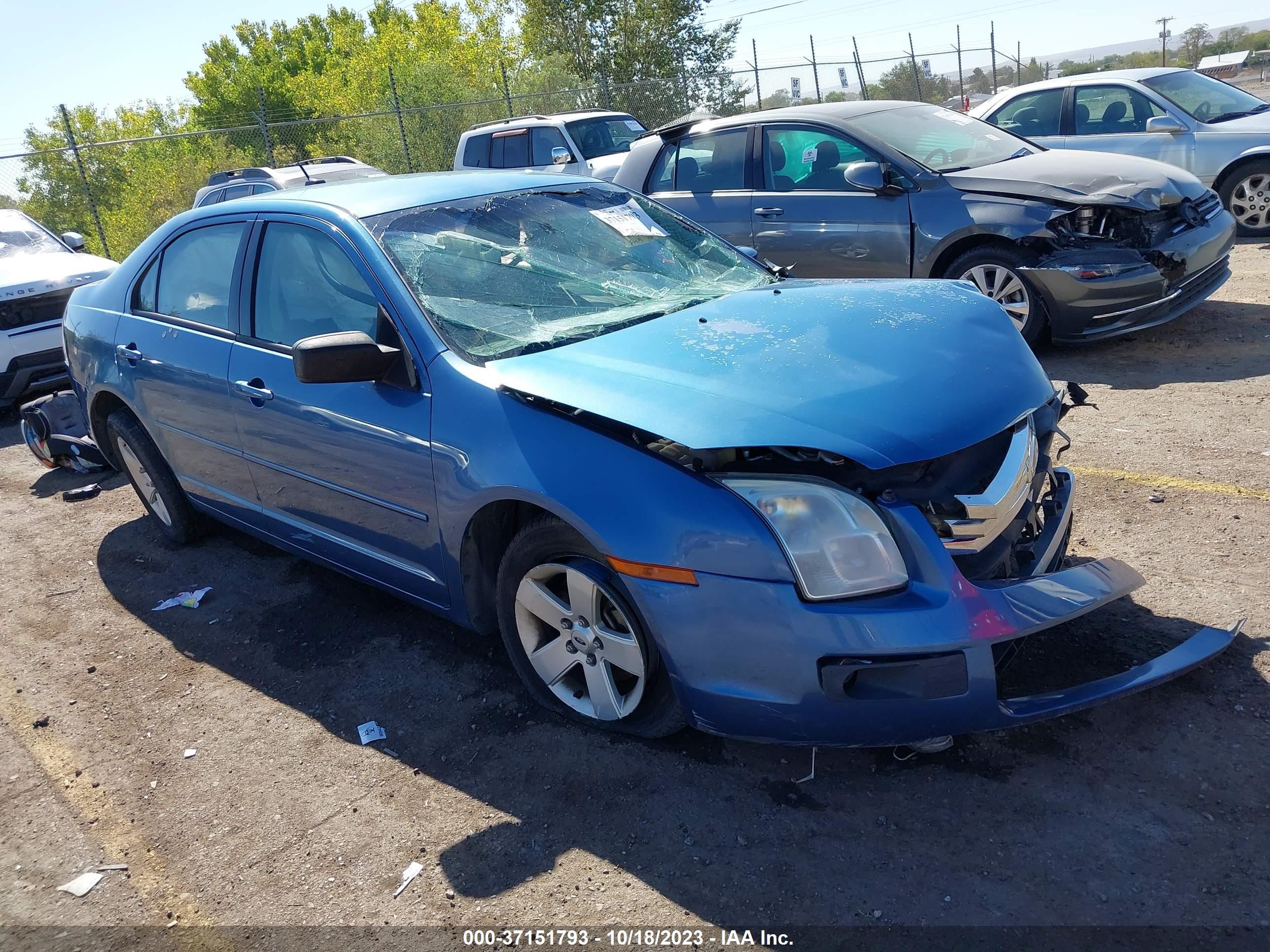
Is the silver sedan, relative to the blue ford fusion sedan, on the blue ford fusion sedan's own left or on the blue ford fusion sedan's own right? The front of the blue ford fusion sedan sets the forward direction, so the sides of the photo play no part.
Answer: on the blue ford fusion sedan's own left

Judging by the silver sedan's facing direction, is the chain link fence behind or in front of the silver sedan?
behind

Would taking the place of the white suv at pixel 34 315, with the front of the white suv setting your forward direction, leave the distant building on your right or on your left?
on your left

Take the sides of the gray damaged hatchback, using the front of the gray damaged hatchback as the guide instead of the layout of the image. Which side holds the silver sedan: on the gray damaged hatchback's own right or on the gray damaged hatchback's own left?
on the gray damaged hatchback's own left

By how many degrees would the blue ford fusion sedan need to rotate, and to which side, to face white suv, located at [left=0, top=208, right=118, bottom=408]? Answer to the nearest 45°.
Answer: approximately 180°

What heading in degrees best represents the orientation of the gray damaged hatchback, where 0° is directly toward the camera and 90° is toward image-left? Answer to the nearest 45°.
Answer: approximately 315°

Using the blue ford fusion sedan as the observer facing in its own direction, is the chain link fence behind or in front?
behind
